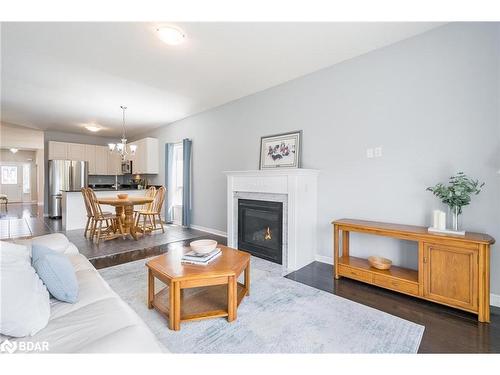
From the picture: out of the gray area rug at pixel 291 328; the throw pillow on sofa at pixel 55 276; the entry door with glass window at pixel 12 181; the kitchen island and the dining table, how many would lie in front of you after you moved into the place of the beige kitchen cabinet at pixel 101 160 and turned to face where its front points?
4

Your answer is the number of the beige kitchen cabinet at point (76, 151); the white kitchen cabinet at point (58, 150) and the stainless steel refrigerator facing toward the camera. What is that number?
3

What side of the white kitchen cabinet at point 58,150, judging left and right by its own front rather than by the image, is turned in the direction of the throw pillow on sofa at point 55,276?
front

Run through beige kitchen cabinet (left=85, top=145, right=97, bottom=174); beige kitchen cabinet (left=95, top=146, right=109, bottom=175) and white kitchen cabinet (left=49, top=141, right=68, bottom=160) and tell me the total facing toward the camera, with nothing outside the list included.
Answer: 3

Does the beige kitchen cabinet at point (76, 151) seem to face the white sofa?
yes

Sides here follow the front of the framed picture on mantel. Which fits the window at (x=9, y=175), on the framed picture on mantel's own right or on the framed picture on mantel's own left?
on the framed picture on mantel's own right

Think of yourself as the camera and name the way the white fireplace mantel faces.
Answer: facing the viewer and to the left of the viewer

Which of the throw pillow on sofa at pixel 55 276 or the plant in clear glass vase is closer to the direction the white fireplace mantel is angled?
the throw pillow on sofa

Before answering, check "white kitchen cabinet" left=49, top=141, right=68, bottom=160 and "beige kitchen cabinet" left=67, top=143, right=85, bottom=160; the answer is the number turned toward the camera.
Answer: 2

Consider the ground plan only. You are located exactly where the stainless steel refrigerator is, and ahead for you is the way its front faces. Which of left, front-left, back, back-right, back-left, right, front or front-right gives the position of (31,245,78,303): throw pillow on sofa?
front

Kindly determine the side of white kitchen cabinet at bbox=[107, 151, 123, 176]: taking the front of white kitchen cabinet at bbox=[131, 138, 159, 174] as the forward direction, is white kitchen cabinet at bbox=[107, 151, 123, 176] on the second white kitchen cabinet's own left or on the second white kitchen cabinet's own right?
on the second white kitchen cabinet's own right

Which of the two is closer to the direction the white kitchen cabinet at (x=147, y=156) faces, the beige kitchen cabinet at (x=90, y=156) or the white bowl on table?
the white bowl on table

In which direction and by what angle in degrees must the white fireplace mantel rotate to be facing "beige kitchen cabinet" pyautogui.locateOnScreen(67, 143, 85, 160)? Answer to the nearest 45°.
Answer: approximately 90° to its right

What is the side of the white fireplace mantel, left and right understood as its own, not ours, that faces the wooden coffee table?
front

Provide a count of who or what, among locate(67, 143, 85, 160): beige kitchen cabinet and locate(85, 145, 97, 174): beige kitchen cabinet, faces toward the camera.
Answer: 2

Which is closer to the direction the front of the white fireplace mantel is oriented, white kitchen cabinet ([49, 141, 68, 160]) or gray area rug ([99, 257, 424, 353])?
the gray area rug

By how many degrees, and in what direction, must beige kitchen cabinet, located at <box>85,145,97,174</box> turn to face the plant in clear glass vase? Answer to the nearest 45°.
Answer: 0° — it already faces it
